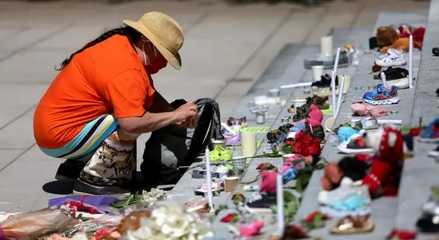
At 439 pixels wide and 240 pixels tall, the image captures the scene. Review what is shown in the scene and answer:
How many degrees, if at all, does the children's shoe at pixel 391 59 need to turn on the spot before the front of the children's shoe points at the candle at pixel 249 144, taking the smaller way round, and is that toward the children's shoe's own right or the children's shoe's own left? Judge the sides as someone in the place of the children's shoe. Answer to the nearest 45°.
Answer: approximately 45° to the children's shoe's own left

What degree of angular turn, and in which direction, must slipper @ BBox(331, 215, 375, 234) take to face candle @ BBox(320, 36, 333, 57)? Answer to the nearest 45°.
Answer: approximately 90° to its right

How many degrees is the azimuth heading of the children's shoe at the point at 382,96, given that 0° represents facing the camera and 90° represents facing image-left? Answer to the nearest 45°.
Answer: approximately 90°

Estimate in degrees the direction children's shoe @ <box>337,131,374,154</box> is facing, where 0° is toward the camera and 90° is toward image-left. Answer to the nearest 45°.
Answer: approximately 90°

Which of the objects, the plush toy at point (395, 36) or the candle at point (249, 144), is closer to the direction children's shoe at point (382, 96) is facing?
the candle

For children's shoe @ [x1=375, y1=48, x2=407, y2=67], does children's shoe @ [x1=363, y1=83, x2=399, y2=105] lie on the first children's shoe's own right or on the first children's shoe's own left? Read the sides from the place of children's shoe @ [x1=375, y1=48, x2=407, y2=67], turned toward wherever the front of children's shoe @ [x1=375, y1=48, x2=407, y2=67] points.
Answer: on the first children's shoe's own left

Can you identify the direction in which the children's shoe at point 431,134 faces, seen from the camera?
facing to the left of the viewer

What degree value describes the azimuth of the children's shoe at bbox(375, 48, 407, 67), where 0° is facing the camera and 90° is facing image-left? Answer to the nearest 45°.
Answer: approximately 90°
